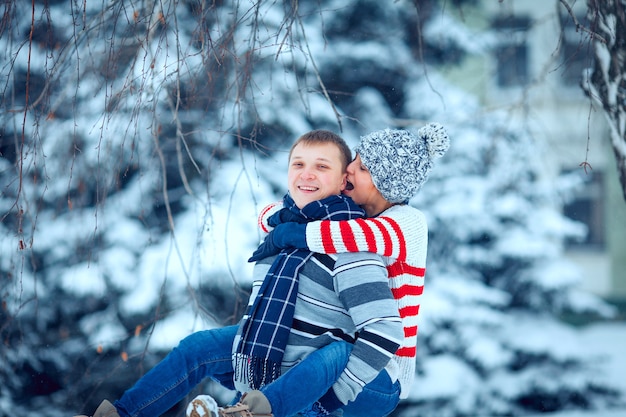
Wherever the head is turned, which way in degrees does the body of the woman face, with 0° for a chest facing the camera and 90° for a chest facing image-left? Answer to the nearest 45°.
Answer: approximately 90°

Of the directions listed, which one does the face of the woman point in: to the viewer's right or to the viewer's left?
to the viewer's left
